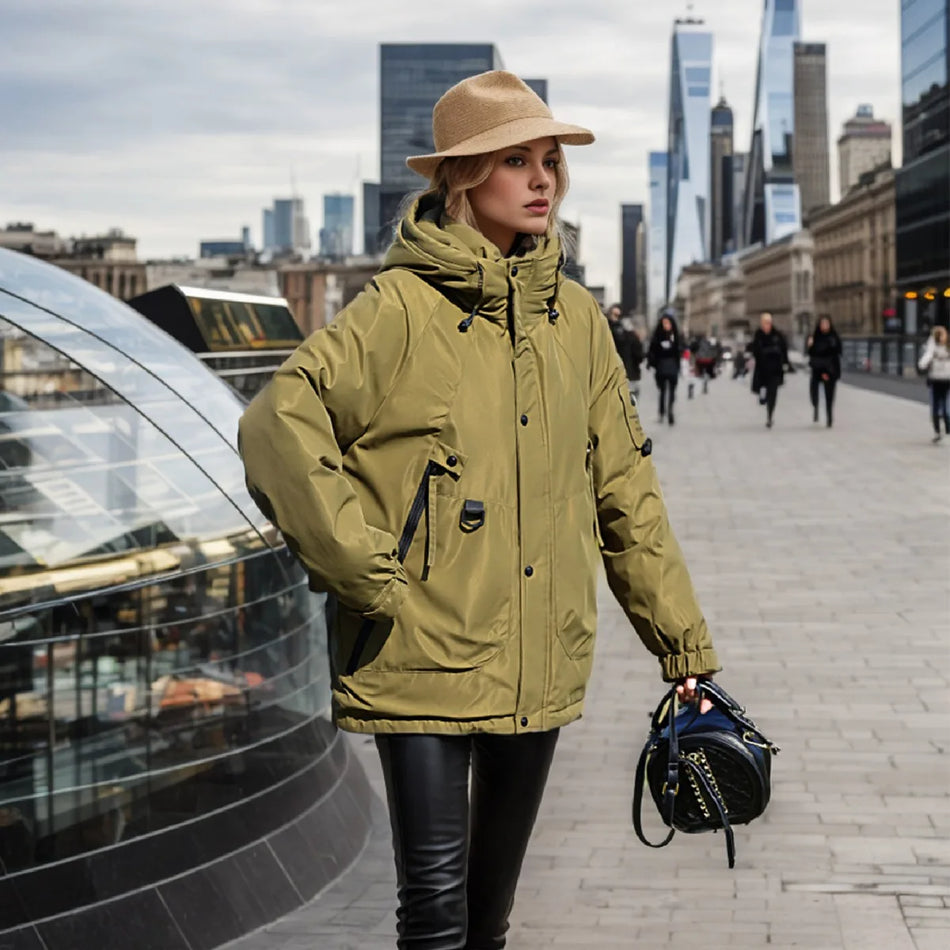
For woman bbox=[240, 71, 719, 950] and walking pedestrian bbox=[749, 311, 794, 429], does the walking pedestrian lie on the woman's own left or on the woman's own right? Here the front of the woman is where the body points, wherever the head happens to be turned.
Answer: on the woman's own left

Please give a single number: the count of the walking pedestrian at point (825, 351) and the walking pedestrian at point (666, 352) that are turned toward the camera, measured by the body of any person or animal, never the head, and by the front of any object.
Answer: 2

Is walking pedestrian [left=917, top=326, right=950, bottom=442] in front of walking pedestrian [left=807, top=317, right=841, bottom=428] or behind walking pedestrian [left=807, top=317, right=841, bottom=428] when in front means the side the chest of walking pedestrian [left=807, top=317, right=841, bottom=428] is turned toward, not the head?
in front

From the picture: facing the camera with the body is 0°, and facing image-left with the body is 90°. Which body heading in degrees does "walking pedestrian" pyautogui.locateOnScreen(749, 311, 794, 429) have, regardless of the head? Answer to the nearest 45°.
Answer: approximately 0°

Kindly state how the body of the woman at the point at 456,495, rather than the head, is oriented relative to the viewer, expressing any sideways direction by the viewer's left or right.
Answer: facing the viewer and to the right of the viewer

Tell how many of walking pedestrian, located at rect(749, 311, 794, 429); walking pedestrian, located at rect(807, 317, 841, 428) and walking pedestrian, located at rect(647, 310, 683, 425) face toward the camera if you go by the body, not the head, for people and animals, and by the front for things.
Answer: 3

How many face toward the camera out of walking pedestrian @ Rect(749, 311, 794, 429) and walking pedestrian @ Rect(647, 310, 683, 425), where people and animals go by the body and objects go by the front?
2

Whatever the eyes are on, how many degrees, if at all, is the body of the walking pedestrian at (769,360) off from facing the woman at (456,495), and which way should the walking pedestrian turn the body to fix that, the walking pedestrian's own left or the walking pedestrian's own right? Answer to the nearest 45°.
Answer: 0° — they already face them
